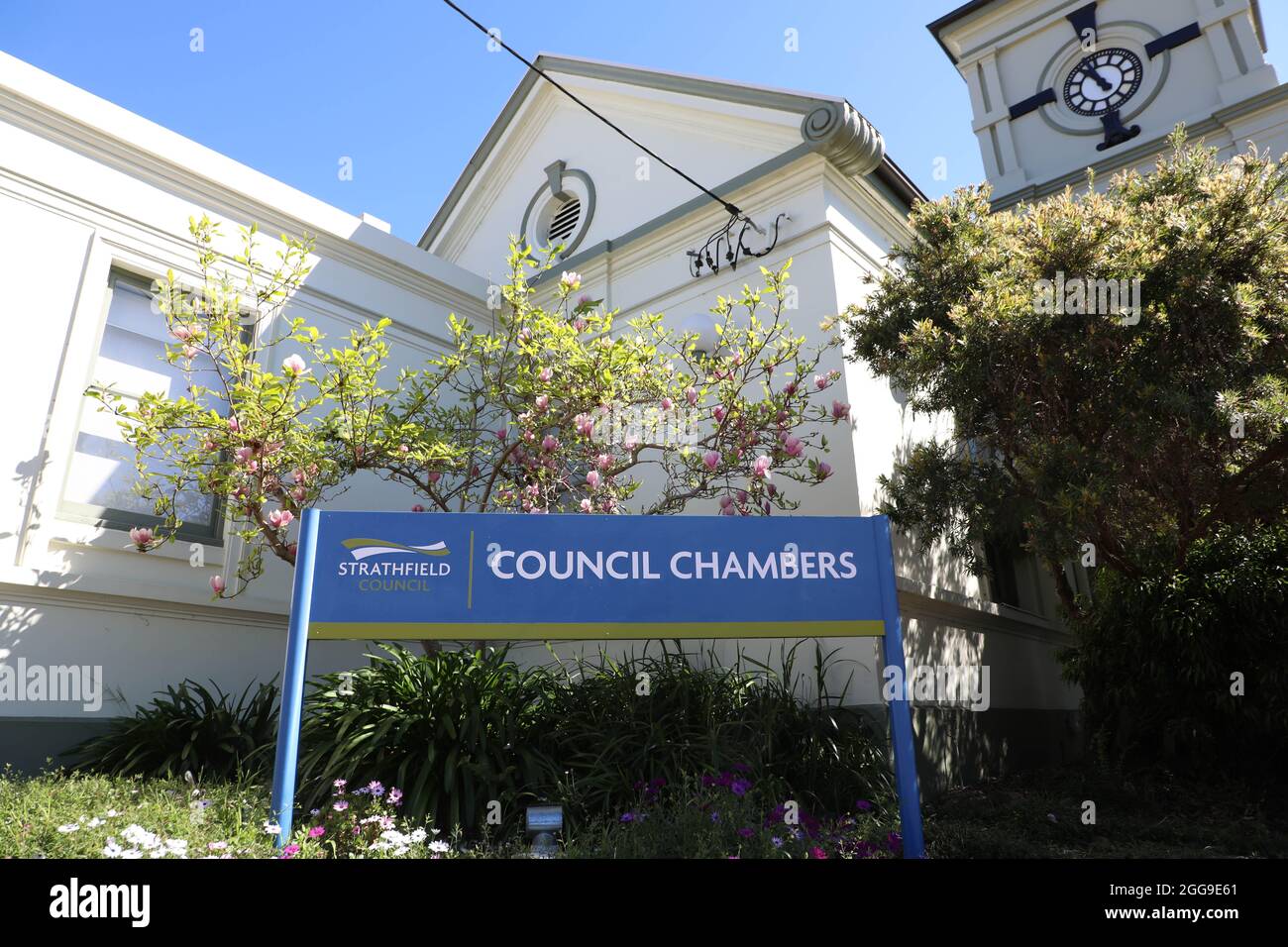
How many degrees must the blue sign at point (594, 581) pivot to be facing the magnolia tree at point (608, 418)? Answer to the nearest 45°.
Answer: approximately 180°

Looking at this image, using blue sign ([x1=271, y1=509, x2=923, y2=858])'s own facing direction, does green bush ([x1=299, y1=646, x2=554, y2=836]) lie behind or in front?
behind

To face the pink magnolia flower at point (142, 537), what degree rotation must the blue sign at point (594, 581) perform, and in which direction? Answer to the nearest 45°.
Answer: approximately 135° to its right

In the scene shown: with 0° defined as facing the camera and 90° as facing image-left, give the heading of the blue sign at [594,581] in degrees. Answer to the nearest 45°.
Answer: approximately 0°

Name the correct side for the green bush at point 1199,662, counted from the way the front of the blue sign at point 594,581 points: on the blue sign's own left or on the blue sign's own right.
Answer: on the blue sign's own left

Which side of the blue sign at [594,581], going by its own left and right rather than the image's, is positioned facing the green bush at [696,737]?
back

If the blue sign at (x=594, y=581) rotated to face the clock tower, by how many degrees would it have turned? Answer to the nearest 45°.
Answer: approximately 135° to its left
